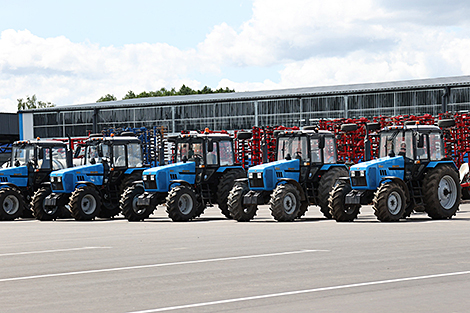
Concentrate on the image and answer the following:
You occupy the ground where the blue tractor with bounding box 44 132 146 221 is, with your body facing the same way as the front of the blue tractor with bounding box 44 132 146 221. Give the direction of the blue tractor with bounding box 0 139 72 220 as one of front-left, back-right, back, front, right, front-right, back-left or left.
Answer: right

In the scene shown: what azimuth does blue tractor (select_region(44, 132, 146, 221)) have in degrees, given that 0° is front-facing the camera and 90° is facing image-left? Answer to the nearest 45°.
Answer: approximately 45°

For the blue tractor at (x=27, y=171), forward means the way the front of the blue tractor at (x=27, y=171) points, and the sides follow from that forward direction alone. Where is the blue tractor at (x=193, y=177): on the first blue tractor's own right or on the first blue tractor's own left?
on the first blue tractor's own left

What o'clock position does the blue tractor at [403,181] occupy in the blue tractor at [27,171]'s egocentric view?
the blue tractor at [403,181] is roughly at 9 o'clock from the blue tractor at [27,171].

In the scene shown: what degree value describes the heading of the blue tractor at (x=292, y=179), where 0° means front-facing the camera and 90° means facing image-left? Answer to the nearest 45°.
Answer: approximately 45°

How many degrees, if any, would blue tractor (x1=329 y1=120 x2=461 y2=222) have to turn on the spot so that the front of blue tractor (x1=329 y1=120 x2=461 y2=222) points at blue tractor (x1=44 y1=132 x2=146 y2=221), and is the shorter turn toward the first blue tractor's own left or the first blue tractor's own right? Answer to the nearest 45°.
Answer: approximately 45° to the first blue tractor's own right

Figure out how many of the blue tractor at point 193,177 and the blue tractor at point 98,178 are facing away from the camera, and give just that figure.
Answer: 0

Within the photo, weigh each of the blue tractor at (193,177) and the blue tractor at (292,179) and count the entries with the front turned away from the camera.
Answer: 0

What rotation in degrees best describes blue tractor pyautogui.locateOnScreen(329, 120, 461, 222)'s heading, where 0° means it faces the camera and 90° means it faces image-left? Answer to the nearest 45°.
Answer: approximately 45°

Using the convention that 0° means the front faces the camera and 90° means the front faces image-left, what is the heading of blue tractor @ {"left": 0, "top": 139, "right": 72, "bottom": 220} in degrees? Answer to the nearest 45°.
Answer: approximately 45°

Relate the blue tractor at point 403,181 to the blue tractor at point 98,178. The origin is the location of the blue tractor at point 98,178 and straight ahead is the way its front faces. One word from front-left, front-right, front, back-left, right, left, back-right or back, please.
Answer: left

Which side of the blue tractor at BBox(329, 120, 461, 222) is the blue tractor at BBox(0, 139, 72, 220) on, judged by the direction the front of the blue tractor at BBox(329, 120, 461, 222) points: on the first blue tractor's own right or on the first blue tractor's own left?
on the first blue tractor's own right

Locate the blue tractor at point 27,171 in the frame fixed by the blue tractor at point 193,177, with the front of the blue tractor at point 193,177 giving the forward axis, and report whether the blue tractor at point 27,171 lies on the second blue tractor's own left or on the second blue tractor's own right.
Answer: on the second blue tractor's own right

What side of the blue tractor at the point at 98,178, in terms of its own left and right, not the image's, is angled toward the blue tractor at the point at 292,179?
left
